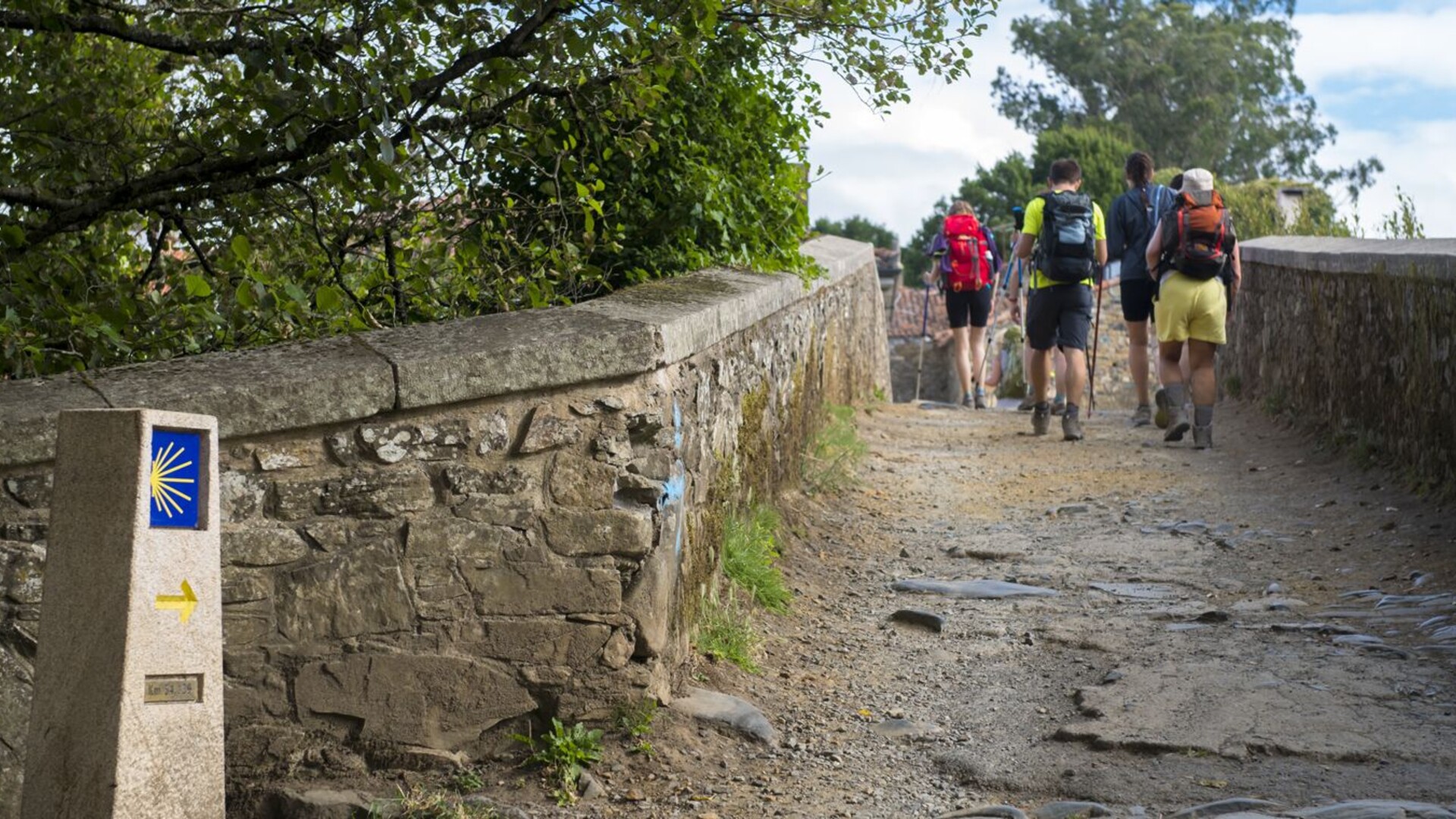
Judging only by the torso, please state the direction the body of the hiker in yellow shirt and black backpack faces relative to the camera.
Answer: away from the camera

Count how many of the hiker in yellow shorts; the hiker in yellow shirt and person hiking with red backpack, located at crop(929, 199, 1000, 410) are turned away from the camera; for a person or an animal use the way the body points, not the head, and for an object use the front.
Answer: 3

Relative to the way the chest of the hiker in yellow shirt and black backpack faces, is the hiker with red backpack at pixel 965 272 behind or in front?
in front

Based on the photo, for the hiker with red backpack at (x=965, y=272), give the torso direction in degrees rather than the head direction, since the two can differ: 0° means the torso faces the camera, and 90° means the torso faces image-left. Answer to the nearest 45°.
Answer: approximately 180°

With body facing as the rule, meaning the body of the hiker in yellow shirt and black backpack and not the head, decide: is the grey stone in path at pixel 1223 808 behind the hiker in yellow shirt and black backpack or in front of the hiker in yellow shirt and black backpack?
behind

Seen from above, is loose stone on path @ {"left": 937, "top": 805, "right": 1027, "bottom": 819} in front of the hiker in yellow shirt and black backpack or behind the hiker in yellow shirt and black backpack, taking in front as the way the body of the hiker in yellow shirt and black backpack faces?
behind

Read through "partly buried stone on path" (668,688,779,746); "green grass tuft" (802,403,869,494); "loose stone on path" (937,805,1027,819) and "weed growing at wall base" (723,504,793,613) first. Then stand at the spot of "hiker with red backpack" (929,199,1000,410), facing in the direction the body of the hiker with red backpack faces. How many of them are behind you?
4

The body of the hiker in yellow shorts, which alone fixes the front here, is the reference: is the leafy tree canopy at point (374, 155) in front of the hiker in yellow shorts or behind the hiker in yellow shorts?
behind

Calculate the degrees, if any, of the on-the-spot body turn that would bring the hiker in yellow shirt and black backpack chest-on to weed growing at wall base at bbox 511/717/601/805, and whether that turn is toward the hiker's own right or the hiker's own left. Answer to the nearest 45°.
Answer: approximately 180°

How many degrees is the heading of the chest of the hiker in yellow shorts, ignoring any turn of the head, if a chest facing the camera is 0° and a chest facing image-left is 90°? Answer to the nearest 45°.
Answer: approximately 180°
